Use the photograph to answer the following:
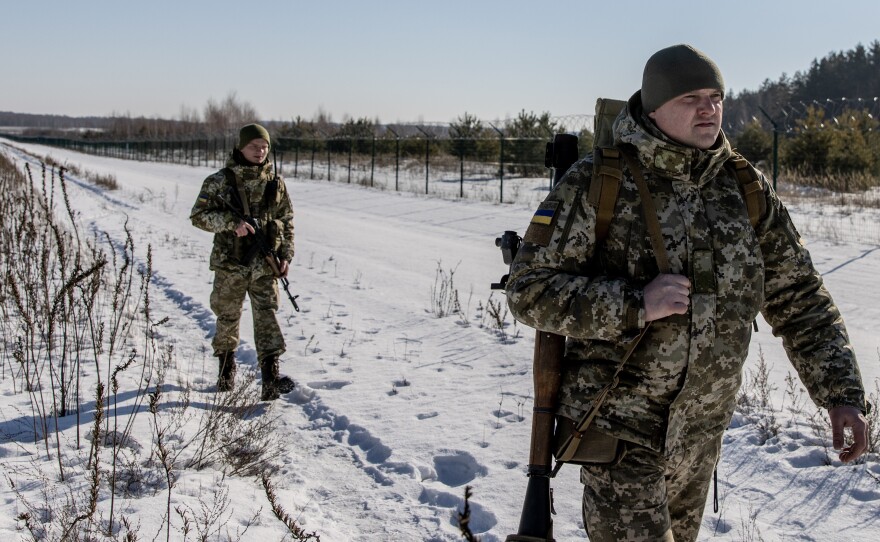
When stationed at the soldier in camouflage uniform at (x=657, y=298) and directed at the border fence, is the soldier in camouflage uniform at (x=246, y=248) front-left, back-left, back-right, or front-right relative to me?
front-left

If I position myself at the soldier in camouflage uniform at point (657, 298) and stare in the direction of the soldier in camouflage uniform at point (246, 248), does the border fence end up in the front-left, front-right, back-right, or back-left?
front-right

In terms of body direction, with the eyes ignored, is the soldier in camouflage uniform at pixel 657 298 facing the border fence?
no

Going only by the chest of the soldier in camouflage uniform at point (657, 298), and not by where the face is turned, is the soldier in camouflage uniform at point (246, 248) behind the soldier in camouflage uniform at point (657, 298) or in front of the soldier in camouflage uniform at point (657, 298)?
behind

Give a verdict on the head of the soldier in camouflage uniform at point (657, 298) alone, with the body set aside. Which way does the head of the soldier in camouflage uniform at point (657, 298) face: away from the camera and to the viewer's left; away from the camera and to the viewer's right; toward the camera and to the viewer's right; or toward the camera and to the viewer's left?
toward the camera and to the viewer's right
